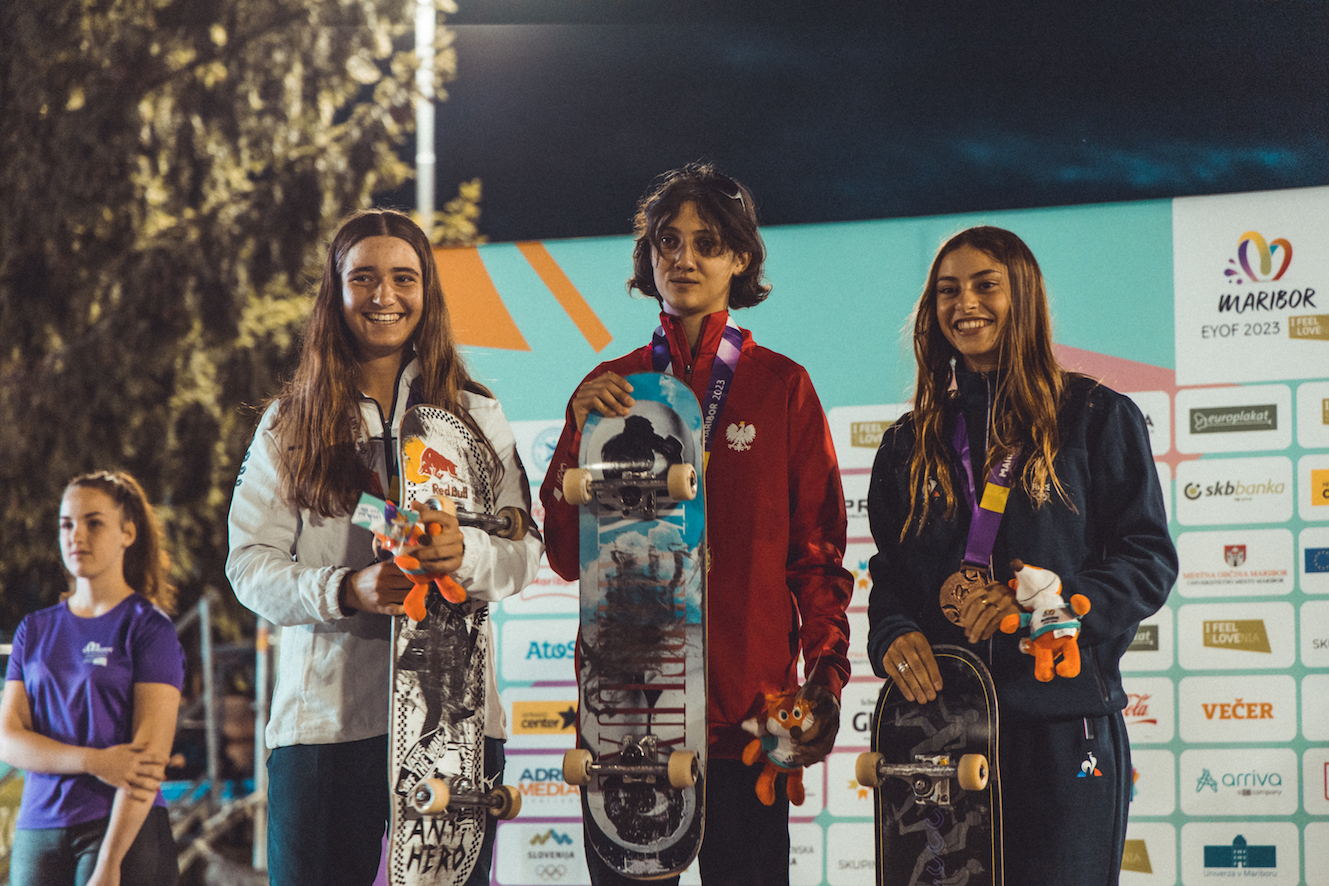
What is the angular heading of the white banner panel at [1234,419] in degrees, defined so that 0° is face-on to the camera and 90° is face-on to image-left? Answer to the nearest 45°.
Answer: approximately 0°

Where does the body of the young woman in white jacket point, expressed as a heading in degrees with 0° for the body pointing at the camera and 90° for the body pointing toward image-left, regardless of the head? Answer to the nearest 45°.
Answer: approximately 0°
